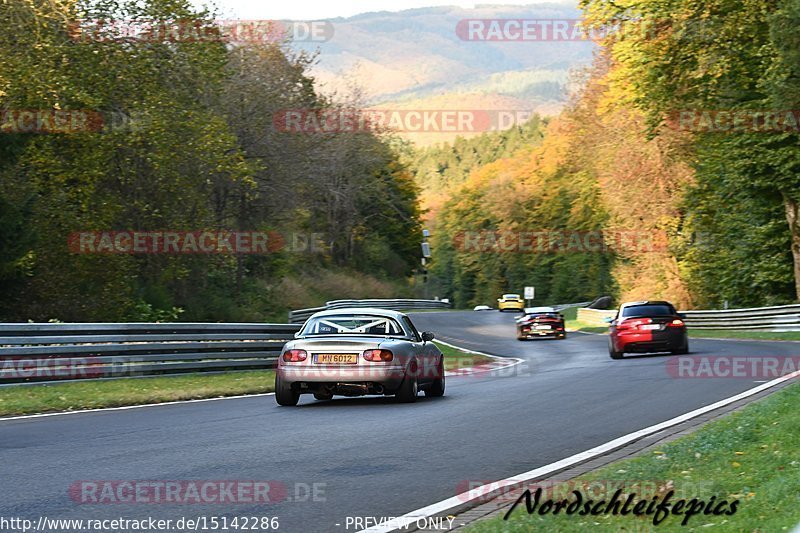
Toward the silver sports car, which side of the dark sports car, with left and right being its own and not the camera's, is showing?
back

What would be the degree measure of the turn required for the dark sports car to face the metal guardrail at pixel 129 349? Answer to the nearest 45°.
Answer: approximately 180°

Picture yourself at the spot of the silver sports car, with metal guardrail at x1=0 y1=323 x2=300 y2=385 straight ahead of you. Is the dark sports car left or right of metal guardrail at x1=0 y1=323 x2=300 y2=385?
right

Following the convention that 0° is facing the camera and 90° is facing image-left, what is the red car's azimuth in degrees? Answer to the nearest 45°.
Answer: approximately 180°

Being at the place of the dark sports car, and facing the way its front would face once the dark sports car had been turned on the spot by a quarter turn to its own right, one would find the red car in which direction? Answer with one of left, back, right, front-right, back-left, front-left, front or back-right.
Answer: right

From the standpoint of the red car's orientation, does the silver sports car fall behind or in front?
behind

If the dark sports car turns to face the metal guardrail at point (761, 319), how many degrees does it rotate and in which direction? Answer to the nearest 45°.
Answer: approximately 90° to its right

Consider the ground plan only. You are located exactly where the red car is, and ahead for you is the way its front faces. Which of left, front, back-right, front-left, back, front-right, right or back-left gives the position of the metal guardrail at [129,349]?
back-left

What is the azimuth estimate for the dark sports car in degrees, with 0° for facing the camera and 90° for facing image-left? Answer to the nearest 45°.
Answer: approximately 180°
